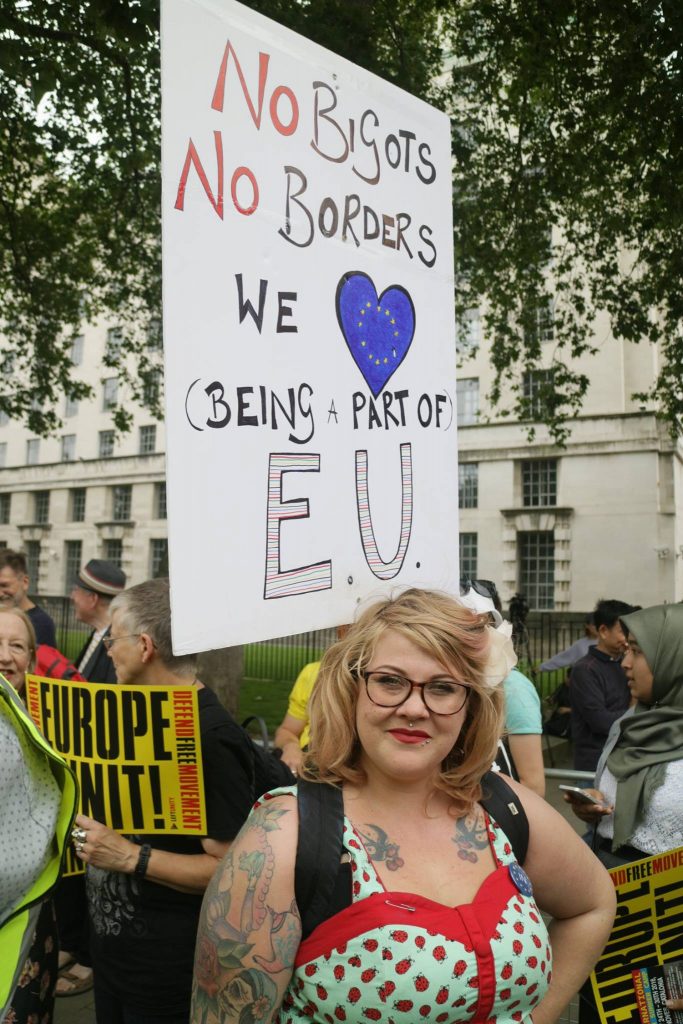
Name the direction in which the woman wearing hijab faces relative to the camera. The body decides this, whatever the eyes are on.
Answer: to the viewer's left

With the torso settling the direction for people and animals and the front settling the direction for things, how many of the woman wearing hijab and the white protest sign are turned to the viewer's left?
1

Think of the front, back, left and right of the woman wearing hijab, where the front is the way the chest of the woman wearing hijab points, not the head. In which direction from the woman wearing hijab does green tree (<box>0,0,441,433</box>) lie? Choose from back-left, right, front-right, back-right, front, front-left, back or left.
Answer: front-right

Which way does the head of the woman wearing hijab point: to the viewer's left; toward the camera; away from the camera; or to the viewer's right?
to the viewer's left

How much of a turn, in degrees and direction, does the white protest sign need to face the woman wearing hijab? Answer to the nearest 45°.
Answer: approximately 90° to its left

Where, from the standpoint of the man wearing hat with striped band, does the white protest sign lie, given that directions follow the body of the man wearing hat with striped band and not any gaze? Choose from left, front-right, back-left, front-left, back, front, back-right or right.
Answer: left
